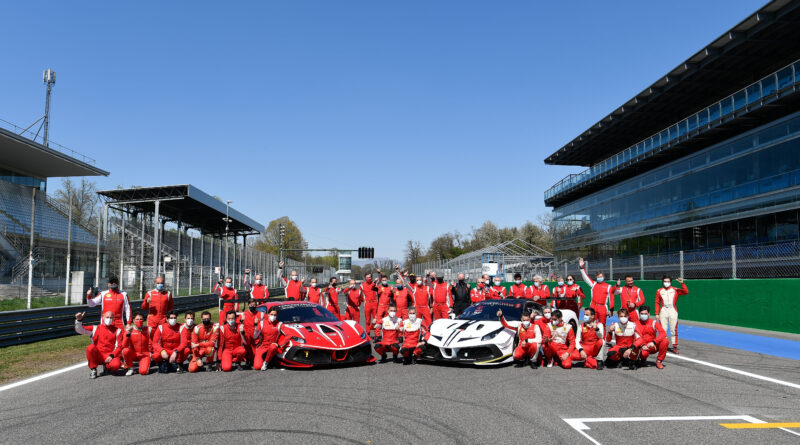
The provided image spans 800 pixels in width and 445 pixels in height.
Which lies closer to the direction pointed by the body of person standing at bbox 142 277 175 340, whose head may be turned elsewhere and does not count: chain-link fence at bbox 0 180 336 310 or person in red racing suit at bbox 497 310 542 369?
the person in red racing suit

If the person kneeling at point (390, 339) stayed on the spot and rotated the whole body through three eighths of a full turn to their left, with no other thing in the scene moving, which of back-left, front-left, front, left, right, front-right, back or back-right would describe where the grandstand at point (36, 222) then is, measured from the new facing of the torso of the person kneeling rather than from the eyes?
left

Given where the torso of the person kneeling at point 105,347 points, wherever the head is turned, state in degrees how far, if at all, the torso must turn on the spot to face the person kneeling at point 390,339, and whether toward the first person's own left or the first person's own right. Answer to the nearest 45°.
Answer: approximately 90° to the first person's own left

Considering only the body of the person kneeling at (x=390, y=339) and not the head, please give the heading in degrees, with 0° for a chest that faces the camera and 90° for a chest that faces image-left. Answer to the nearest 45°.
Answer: approximately 0°

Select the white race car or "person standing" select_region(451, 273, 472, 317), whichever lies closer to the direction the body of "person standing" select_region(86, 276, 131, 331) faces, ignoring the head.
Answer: the white race car

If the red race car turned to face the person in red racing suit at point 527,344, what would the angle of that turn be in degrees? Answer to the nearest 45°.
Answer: approximately 45° to its left

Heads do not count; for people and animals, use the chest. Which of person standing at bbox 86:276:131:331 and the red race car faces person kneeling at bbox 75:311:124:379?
the person standing

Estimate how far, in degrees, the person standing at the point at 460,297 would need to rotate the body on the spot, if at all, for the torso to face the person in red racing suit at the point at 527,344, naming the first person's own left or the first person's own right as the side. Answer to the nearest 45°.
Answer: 0° — they already face them
